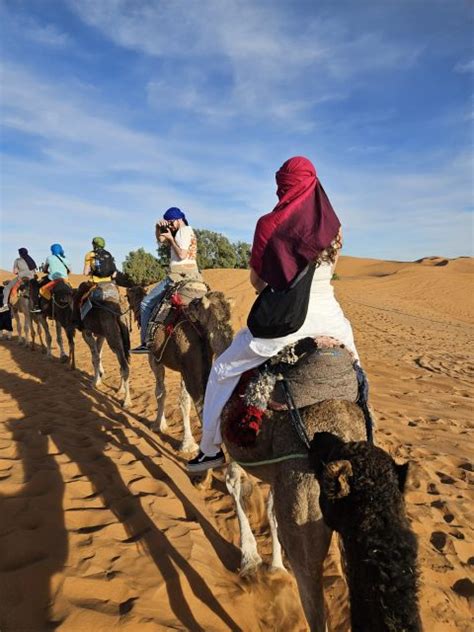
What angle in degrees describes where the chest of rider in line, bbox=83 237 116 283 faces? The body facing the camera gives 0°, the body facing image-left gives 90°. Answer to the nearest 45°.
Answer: approximately 135°

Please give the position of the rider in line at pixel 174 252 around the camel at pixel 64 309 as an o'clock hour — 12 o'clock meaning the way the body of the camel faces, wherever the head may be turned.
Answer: The rider in line is roughly at 7 o'clock from the camel.

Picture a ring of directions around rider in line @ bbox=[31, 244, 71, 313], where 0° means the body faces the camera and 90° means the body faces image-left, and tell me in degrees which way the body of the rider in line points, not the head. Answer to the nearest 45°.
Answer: approximately 135°

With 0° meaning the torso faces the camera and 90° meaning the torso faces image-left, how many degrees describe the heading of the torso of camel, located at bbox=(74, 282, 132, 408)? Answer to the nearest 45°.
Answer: approximately 135°

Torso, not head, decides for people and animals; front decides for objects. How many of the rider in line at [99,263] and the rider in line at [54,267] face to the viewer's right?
0

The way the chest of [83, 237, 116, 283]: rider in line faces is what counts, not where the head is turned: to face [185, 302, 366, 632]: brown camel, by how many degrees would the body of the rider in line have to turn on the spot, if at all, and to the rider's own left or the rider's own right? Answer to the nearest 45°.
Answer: approximately 135° to the rider's own left

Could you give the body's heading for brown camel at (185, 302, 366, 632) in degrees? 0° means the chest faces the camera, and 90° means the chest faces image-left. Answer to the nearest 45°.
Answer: approximately 135°

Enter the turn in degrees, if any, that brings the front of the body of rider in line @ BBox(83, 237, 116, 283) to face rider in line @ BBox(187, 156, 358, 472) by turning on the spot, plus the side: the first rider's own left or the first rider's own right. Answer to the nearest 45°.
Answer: approximately 135° to the first rider's own left

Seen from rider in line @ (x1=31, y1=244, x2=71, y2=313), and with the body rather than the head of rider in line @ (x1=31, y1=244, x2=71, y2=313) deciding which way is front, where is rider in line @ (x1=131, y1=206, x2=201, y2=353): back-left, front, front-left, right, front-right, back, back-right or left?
back-left

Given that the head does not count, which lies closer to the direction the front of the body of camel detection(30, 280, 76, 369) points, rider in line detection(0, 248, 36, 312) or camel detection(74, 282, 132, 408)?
the rider in line

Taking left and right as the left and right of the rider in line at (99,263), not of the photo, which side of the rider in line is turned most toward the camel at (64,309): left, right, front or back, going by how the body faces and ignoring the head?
front

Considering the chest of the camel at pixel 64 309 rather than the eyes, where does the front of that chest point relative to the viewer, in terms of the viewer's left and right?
facing away from the viewer and to the left of the viewer

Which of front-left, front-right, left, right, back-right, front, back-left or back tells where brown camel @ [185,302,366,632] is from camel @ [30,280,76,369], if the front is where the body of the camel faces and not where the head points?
back-left
